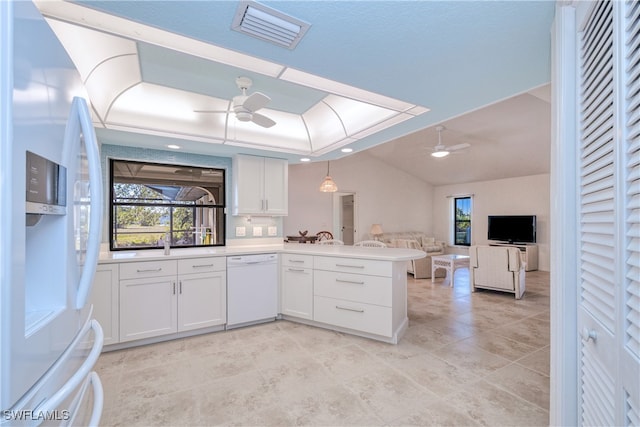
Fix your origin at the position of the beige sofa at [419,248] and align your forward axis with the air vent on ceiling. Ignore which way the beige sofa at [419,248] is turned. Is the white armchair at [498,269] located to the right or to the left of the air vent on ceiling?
left

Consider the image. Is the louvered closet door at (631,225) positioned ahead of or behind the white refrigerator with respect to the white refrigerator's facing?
ahead

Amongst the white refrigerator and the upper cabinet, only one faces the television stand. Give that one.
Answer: the white refrigerator

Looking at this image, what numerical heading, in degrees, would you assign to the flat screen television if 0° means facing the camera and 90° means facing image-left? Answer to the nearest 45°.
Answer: approximately 0°

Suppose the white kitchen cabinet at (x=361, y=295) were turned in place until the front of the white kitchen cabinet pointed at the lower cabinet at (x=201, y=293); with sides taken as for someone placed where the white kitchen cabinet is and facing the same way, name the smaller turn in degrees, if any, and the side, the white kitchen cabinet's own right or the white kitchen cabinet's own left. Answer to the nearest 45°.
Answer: approximately 45° to the white kitchen cabinet's own right

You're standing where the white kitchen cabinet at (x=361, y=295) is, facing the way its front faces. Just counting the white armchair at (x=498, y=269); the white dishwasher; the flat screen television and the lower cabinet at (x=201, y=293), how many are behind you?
2

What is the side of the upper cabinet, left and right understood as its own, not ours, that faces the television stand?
left

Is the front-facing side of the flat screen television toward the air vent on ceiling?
yes

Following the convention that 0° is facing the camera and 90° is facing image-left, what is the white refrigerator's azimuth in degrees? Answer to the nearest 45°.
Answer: approximately 270°

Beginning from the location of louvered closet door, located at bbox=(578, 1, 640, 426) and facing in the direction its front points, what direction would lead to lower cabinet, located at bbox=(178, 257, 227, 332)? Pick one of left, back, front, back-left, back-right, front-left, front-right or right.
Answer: front-right

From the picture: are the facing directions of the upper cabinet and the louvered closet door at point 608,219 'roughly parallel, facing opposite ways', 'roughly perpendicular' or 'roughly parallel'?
roughly perpendicular

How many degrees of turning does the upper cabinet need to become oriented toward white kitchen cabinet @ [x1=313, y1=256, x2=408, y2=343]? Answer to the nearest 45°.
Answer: approximately 45° to its left
